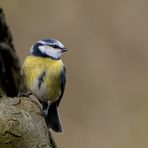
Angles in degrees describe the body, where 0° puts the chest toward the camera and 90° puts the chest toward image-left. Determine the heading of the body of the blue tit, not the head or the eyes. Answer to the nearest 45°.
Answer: approximately 45°
